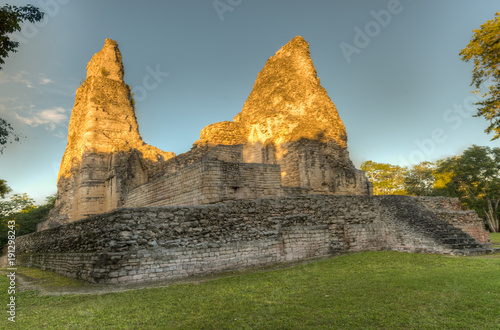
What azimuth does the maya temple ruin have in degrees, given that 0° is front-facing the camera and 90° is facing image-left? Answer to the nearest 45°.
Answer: approximately 315°

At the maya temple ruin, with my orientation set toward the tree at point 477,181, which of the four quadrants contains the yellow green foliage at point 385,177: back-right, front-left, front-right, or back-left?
front-left

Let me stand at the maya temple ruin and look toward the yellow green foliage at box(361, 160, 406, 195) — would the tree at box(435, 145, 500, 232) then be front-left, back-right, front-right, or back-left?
front-right

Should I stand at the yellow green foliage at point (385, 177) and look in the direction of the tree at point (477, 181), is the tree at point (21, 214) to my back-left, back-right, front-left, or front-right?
back-right

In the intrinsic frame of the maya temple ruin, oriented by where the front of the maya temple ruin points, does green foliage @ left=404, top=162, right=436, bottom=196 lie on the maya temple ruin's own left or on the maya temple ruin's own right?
on the maya temple ruin's own left

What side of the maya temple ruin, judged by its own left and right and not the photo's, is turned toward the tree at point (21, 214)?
back

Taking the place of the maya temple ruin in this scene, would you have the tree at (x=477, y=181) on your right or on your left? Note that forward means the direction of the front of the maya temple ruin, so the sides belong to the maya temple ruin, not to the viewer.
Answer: on your left
